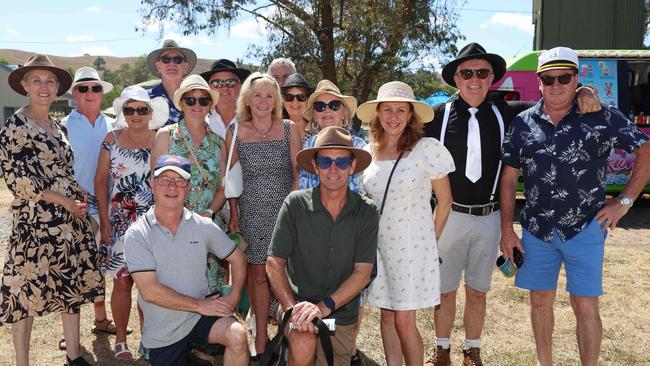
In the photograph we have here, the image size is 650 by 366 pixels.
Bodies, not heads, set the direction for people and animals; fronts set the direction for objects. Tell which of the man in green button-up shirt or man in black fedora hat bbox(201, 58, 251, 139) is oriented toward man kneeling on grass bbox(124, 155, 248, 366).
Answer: the man in black fedora hat

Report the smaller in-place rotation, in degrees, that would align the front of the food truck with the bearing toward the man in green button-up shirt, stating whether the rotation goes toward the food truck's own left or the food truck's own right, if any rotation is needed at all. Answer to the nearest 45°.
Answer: approximately 90° to the food truck's own left

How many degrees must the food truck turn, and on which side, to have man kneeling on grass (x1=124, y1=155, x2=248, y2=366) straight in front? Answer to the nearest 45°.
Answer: approximately 90° to its left

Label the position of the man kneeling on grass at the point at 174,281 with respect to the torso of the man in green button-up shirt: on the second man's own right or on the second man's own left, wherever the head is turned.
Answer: on the second man's own right

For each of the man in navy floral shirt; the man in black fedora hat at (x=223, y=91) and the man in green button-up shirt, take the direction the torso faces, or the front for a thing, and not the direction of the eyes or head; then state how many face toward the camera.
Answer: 3

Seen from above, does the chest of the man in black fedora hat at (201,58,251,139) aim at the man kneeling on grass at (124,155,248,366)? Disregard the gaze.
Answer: yes

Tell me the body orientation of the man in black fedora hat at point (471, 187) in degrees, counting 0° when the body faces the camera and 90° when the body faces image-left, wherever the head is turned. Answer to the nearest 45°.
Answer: approximately 0°

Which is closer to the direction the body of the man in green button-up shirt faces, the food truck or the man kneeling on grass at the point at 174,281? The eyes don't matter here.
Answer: the man kneeling on grass

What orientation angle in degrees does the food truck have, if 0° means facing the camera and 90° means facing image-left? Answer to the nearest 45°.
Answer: approximately 90°

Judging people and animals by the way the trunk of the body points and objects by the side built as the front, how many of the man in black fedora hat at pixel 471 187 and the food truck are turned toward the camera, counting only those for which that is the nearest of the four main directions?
1

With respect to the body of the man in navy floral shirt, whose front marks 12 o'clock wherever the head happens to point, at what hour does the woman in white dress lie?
The woman in white dress is roughly at 2 o'clock from the man in navy floral shirt.

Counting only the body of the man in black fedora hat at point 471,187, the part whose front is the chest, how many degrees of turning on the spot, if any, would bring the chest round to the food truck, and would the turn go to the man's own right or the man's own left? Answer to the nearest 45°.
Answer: approximately 180°

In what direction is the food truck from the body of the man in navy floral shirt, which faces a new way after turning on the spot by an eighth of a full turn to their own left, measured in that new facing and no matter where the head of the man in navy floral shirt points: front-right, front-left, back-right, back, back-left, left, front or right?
back-left

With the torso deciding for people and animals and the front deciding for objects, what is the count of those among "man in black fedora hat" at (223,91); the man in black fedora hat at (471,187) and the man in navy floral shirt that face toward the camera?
3

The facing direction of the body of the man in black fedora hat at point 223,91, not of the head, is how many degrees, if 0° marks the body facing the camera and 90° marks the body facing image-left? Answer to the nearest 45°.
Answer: approximately 0°
